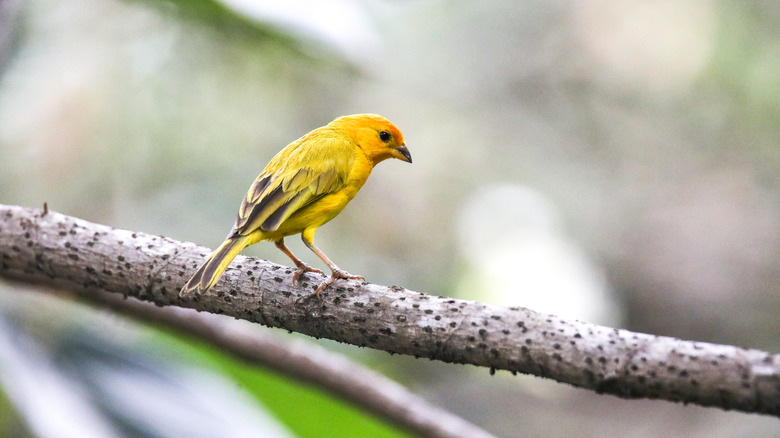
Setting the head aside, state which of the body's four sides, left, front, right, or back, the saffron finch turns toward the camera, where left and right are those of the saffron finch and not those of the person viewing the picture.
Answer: right
